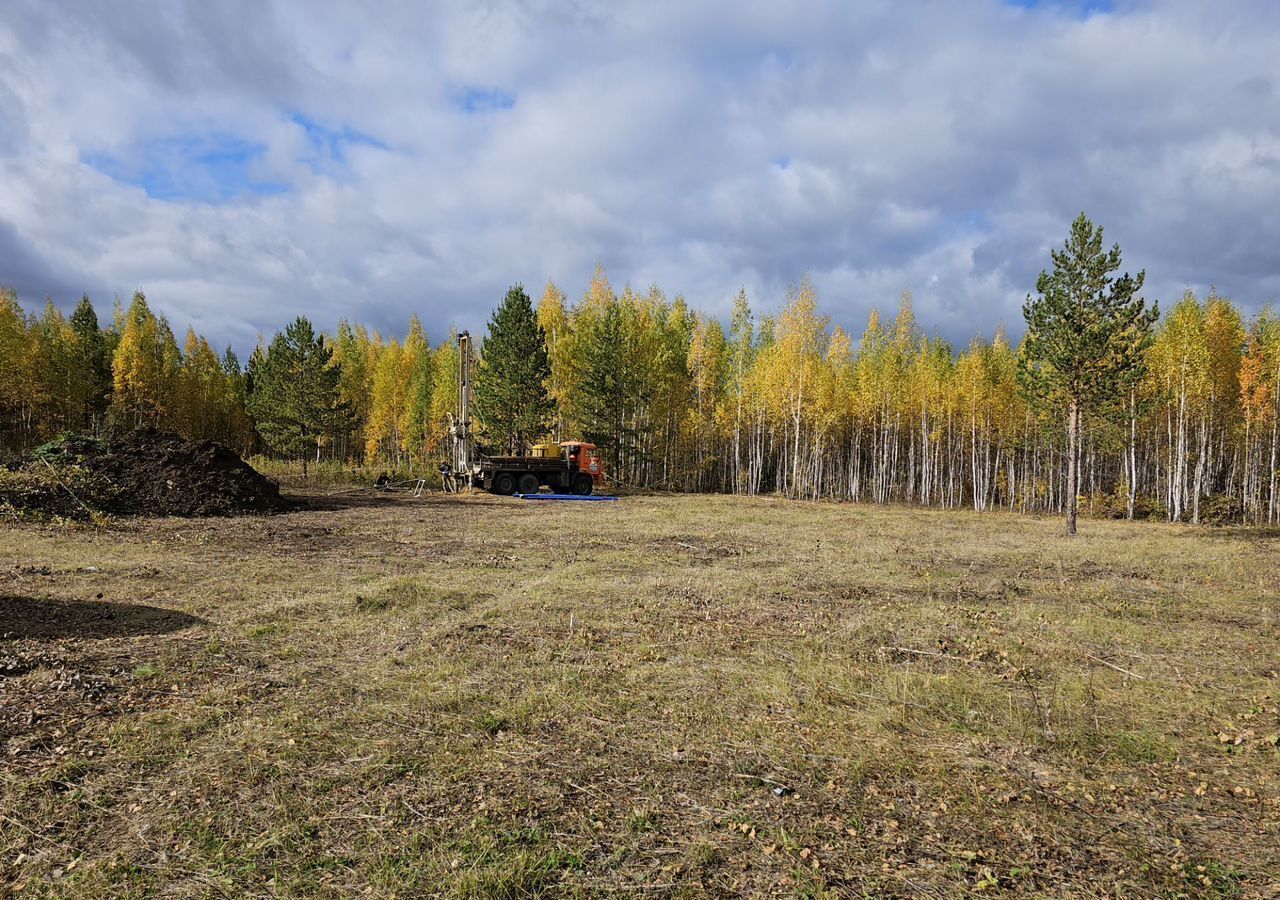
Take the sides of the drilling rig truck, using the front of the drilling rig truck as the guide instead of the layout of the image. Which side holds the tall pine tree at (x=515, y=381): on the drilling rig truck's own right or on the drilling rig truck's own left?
on the drilling rig truck's own left

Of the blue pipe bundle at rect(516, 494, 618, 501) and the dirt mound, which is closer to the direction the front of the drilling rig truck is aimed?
the blue pipe bundle

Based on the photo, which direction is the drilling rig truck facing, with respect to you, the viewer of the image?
facing to the right of the viewer

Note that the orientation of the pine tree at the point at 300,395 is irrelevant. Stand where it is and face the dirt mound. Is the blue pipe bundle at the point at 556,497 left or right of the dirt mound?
left

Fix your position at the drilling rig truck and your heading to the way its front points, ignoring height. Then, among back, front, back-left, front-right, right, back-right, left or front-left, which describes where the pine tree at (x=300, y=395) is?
back-left
